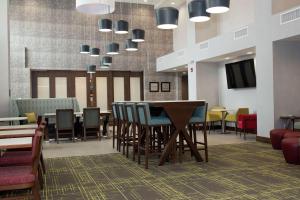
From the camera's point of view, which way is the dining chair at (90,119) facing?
away from the camera

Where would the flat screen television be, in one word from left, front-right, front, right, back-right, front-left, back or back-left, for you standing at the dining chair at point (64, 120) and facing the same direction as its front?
right

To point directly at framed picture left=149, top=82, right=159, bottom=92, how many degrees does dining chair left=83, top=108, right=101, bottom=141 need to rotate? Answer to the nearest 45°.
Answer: approximately 45° to its right

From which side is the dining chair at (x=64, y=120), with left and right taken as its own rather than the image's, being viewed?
back

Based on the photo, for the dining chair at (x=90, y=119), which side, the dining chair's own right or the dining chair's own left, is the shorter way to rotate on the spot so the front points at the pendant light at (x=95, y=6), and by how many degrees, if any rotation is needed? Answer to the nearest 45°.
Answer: approximately 180°

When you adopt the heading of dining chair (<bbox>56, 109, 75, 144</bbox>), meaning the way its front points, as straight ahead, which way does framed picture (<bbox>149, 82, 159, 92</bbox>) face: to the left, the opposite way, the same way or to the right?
the opposite way

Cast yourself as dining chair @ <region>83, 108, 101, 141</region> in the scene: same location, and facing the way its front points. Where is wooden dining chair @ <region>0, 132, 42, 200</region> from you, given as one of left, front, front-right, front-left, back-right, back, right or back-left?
back

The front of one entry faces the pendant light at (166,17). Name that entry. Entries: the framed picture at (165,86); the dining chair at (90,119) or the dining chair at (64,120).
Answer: the framed picture

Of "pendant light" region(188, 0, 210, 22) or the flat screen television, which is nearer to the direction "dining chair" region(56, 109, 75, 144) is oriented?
the flat screen television

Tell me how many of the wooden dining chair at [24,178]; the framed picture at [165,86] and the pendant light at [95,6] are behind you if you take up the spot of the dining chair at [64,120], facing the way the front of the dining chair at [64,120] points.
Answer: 2

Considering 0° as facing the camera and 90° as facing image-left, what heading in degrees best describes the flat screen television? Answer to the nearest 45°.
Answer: approximately 45°

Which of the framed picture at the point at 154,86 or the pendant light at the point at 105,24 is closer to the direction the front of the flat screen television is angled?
the pendant light

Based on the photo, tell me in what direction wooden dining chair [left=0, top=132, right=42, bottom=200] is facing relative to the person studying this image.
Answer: facing to the left of the viewer
